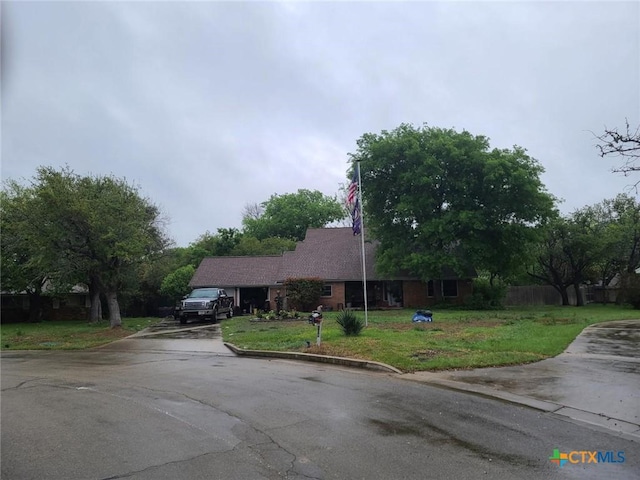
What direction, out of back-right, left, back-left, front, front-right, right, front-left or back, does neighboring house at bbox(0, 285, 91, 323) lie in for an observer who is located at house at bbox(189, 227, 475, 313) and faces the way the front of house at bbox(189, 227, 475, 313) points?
right

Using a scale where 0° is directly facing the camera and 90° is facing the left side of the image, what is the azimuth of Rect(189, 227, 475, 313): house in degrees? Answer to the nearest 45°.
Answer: approximately 0°

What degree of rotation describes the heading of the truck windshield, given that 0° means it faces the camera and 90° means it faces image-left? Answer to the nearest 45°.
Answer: approximately 45°

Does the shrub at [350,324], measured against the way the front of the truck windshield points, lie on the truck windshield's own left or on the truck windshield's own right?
on the truck windshield's own left

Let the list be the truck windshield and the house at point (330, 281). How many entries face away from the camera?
0

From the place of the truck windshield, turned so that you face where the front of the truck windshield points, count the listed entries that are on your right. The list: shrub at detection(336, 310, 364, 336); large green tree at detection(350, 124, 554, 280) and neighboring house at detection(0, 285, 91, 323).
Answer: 1

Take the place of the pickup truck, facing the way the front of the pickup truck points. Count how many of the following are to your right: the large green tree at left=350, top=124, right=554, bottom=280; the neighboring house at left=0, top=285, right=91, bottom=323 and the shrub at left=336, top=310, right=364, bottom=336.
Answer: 1

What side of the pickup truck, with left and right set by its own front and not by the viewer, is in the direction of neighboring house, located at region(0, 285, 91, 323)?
right

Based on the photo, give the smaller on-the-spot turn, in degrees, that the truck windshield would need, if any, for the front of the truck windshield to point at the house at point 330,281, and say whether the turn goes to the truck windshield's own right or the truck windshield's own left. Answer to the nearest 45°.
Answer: approximately 180°

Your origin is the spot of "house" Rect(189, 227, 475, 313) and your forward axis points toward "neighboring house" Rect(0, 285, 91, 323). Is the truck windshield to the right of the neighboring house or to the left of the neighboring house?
left

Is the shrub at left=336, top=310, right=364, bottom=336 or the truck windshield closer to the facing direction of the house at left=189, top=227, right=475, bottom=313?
the shrub

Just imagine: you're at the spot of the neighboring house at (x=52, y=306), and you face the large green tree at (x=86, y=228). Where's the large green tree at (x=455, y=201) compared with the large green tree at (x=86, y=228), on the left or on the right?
left

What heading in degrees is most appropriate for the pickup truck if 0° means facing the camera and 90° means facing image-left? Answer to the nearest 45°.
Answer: approximately 45°

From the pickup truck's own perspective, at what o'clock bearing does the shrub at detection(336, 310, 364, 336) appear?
The shrub is roughly at 10 o'clock from the pickup truck.

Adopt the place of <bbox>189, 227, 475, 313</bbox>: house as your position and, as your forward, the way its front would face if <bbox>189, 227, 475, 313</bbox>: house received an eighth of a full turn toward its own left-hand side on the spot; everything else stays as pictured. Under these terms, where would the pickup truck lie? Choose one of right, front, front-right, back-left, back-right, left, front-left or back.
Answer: right
